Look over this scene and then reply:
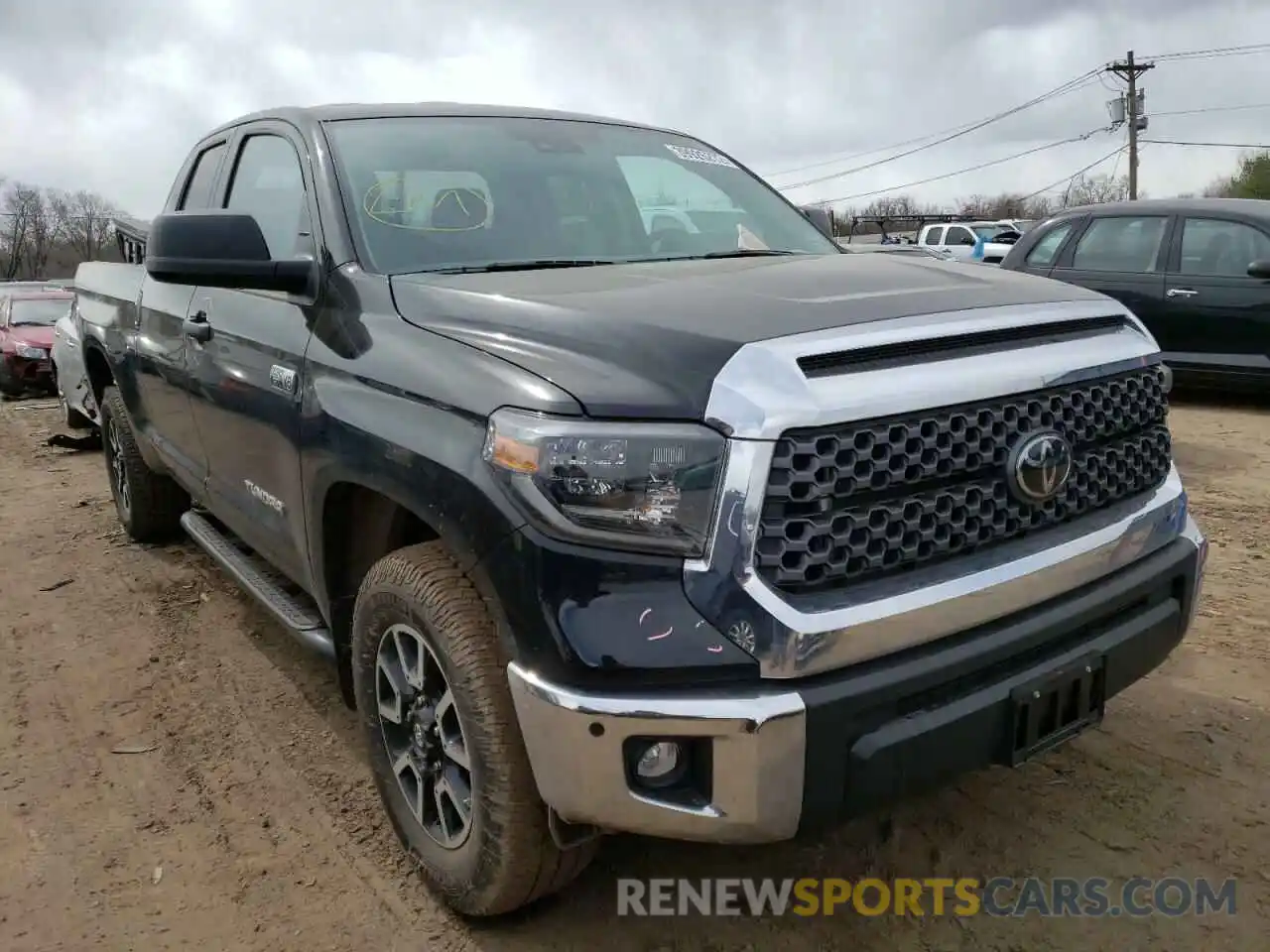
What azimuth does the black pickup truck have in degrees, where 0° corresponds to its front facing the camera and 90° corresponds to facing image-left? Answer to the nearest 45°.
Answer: approximately 315°

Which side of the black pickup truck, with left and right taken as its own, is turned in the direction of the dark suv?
left

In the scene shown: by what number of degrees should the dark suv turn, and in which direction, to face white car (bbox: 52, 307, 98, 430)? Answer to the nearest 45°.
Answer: approximately 180°

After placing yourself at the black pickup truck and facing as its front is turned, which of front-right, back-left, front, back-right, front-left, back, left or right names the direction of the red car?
back

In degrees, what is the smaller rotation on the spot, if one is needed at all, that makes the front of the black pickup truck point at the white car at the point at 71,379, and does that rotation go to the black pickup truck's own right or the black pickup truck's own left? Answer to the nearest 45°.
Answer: approximately 180°

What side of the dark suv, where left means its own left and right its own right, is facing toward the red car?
back

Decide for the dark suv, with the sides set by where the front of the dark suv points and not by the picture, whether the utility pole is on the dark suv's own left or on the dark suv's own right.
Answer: on the dark suv's own left

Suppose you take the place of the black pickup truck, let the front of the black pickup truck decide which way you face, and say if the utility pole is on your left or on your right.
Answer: on your left

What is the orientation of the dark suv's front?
to the viewer's right

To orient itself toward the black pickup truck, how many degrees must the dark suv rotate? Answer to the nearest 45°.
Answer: approximately 90° to its right

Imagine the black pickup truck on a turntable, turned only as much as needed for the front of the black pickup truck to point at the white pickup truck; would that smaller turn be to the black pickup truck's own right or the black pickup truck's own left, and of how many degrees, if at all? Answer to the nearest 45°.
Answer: approximately 135° to the black pickup truck's own left

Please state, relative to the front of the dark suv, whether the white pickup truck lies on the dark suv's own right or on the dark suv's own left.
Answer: on the dark suv's own left
